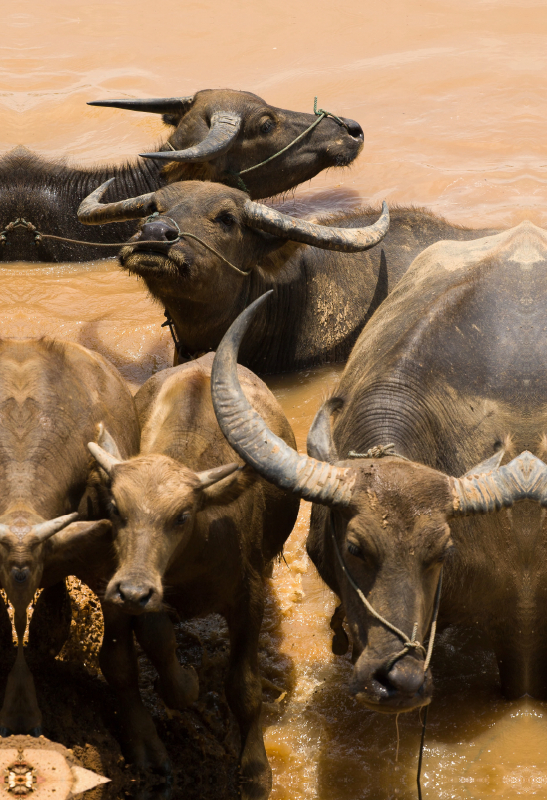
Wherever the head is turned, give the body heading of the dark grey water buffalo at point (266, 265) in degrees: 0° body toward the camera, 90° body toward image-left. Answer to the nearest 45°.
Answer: approximately 45°

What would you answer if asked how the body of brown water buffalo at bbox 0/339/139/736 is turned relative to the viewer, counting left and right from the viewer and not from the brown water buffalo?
facing the viewer

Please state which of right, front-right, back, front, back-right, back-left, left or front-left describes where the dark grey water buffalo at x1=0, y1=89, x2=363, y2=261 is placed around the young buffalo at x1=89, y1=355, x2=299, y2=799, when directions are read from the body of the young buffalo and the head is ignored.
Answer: back

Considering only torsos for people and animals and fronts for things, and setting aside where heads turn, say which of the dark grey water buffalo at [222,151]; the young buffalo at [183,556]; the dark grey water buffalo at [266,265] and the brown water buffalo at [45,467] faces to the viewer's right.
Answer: the dark grey water buffalo at [222,151]

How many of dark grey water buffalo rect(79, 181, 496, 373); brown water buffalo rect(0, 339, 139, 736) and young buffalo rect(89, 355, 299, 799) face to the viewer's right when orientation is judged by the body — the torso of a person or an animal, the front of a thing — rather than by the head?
0

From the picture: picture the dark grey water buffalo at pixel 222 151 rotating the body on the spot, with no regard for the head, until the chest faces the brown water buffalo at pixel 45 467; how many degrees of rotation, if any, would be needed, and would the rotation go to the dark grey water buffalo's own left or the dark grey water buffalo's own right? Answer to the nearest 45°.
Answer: approximately 90° to the dark grey water buffalo's own right

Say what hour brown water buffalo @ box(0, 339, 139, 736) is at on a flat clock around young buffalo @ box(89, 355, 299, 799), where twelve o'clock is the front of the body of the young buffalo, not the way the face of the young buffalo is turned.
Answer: The brown water buffalo is roughly at 4 o'clock from the young buffalo.

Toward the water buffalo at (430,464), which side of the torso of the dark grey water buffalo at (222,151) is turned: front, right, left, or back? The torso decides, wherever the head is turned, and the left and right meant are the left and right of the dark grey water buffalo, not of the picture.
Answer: right

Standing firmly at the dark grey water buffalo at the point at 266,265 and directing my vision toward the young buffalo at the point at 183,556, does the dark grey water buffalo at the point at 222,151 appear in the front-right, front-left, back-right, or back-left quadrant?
back-right

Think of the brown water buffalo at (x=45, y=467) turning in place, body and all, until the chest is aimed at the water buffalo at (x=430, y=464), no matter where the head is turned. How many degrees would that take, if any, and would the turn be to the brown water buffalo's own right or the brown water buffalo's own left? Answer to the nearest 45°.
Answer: approximately 90° to the brown water buffalo's own left

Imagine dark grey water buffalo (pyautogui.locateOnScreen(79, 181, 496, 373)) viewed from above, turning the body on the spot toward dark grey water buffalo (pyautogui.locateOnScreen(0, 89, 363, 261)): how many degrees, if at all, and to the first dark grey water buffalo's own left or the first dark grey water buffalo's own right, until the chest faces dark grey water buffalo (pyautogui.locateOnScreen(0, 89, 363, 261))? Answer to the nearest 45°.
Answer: approximately 135° to the first dark grey water buffalo's own right

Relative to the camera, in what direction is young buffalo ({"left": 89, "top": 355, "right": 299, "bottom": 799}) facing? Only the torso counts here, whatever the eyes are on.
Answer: toward the camera

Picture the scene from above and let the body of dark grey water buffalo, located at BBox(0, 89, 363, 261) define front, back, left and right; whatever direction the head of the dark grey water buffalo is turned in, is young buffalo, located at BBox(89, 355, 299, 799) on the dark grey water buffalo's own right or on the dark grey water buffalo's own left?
on the dark grey water buffalo's own right

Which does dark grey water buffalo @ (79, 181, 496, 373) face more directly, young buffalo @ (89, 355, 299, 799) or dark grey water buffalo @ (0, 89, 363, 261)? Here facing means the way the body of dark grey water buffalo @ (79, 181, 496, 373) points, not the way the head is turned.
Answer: the young buffalo

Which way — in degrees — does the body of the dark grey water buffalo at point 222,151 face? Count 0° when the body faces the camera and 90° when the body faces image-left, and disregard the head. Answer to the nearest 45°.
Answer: approximately 270°
